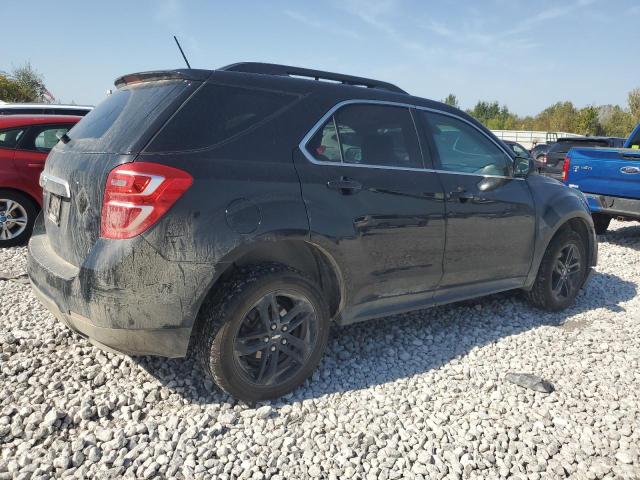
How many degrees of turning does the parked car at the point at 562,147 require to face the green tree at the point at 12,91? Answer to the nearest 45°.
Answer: approximately 135° to its left

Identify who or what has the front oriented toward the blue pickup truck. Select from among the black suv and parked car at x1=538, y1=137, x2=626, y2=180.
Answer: the black suv

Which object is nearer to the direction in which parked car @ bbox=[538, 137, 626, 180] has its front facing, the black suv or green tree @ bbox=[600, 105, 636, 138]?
the green tree

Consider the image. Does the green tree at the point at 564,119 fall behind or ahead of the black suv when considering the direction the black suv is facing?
ahead

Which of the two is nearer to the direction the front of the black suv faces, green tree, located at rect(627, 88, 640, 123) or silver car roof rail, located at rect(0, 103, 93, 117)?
the green tree

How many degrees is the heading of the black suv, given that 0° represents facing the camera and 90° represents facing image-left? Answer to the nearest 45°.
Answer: approximately 225°

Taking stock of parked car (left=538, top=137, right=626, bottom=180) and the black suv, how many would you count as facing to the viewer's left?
0

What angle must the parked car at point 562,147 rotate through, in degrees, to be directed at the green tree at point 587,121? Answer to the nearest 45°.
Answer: approximately 45° to its left

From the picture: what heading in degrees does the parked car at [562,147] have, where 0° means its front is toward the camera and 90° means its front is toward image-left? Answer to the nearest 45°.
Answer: approximately 225°

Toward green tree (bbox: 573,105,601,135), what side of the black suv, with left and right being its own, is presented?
front

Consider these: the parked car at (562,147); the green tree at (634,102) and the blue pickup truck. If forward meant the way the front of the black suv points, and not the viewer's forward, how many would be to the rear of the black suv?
0

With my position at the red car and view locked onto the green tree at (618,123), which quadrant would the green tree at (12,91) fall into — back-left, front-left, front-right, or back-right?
front-left

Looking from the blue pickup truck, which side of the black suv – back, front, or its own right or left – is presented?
front

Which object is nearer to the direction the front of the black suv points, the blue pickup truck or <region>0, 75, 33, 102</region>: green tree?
the blue pickup truck

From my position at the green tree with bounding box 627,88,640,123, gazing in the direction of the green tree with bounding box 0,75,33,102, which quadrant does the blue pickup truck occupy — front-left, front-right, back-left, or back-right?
front-left
